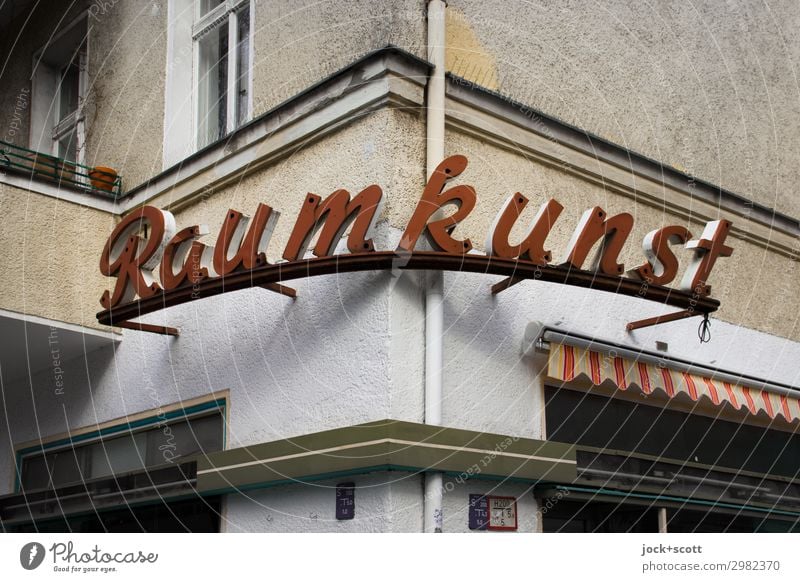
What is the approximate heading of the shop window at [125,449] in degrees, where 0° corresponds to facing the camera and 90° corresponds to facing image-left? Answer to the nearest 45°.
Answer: approximately 45°

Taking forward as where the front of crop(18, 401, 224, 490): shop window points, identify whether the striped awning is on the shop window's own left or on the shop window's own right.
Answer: on the shop window's own left

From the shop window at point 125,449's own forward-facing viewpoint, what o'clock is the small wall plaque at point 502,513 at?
The small wall plaque is roughly at 9 o'clock from the shop window.

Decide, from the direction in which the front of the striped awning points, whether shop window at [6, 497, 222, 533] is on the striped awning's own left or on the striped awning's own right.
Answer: on the striped awning's own right

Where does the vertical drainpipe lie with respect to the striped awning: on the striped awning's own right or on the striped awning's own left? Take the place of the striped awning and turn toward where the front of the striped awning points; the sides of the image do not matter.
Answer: on the striped awning's own right

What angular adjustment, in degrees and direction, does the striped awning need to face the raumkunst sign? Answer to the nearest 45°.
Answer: approximately 90° to its right
